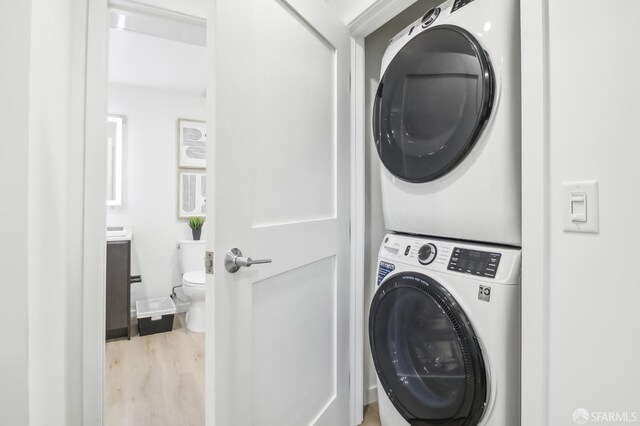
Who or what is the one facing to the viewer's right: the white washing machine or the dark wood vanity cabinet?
the dark wood vanity cabinet

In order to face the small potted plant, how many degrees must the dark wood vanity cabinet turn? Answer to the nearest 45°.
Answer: approximately 45° to its left

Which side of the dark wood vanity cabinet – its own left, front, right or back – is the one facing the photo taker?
right

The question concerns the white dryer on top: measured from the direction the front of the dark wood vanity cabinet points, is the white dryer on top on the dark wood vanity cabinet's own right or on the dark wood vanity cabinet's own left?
on the dark wood vanity cabinet's own right

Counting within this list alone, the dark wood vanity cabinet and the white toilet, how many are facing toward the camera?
1

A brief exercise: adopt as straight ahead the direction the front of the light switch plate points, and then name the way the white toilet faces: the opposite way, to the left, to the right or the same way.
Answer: to the left

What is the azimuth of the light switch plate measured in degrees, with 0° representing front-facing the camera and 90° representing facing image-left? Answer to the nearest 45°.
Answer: approximately 45°
